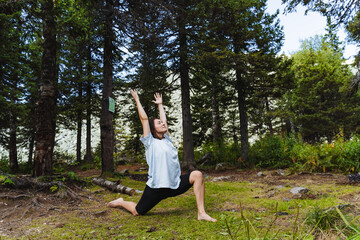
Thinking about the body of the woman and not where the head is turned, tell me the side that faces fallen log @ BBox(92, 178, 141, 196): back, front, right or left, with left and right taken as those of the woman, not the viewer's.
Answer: back

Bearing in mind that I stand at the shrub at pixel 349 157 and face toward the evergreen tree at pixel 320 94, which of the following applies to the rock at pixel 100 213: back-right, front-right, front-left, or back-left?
back-left

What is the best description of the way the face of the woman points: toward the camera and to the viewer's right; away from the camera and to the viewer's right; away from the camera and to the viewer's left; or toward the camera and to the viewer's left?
toward the camera and to the viewer's right

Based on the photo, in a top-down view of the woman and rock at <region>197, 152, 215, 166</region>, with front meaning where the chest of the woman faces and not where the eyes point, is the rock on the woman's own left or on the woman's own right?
on the woman's own left

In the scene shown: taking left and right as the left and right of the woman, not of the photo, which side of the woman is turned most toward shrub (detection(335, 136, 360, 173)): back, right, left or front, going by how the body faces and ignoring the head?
left

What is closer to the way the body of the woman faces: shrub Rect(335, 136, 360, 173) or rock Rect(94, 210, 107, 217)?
the shrub

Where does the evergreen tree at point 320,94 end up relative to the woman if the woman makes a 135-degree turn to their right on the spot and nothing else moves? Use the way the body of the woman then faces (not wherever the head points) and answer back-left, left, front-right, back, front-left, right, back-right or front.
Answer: back-right

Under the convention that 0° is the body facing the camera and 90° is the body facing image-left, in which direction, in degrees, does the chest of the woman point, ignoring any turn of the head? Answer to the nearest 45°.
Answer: approximately 315°

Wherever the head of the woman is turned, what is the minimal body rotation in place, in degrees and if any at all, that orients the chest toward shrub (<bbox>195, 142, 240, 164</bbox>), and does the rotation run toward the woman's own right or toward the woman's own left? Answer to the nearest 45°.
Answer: approximately 135° to the woman's own left
